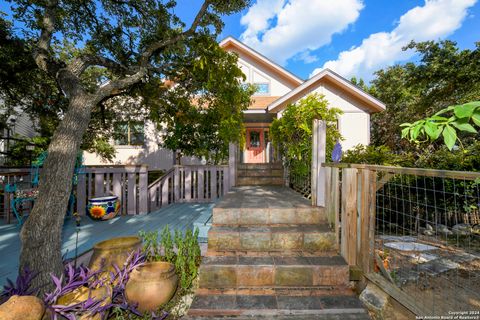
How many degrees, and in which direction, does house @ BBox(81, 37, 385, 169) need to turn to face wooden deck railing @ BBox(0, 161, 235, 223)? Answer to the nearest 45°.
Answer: approximately 45° to its right

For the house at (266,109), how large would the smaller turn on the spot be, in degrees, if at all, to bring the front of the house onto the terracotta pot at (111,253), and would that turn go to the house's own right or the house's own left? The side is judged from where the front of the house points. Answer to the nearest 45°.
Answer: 0° — it already faces it

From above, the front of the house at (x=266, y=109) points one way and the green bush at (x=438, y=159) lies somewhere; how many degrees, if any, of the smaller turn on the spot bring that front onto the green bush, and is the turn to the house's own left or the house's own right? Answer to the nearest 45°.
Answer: approximately 45° to the house's own left

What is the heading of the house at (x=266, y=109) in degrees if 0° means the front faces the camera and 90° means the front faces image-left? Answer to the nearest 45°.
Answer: approximately 0°
